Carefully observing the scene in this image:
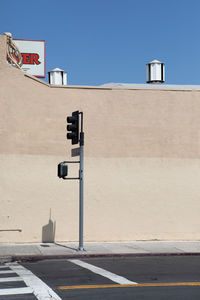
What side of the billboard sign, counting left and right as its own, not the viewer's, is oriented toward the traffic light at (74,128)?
front

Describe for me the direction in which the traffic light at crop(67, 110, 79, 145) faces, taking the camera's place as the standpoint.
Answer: facing to the left of the viewer

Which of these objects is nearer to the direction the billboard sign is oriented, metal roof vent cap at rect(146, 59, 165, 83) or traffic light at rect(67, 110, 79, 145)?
the traffic light

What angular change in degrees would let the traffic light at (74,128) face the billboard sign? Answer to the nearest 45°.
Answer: approximately 90° to its right

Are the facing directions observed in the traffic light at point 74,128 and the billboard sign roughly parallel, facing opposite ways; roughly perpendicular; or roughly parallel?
roughly perpendicular

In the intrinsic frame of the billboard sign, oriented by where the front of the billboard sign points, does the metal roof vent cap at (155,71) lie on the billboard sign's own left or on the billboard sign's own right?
on the billboard sign's own left

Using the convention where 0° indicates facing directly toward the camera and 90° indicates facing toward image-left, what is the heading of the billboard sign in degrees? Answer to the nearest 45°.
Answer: approximately 0°
